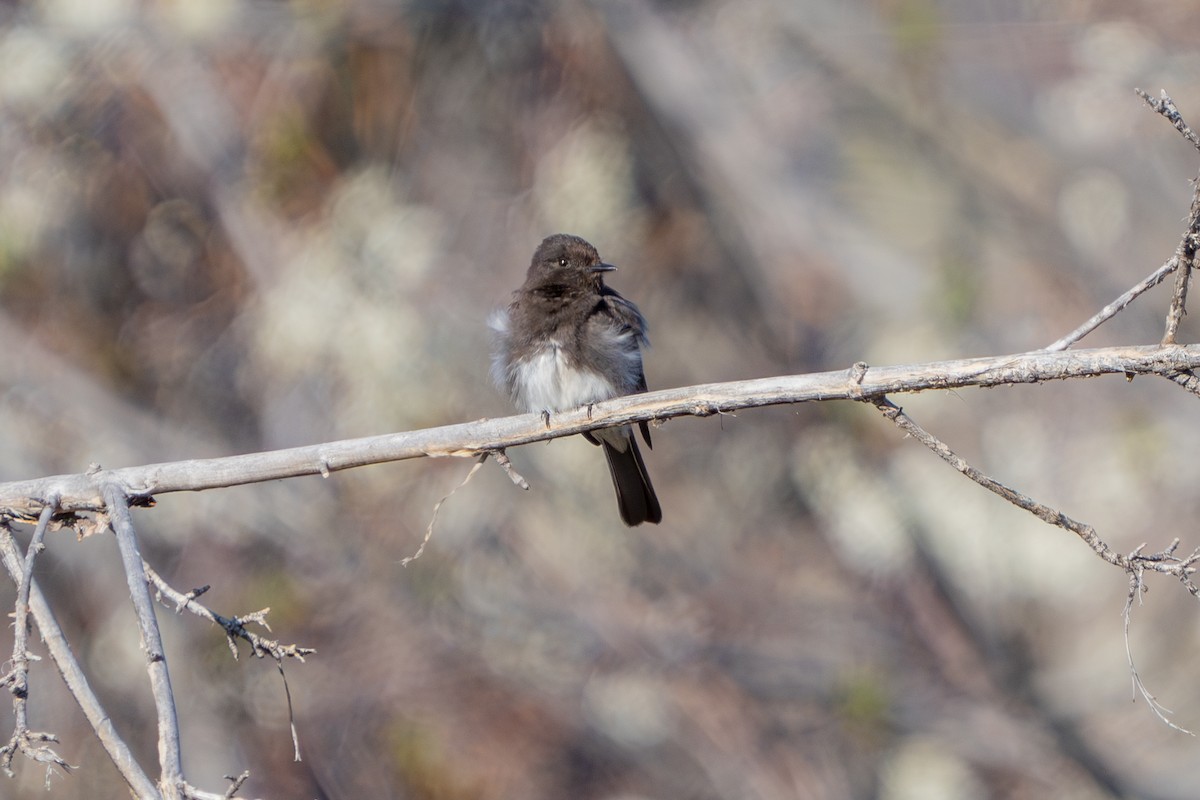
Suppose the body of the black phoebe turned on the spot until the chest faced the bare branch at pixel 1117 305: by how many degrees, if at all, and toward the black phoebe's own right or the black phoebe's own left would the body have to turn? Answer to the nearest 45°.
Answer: approximately 90° to the black phoebe's own left

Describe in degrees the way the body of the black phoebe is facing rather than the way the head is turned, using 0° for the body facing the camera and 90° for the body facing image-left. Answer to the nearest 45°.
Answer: approximately 45°
